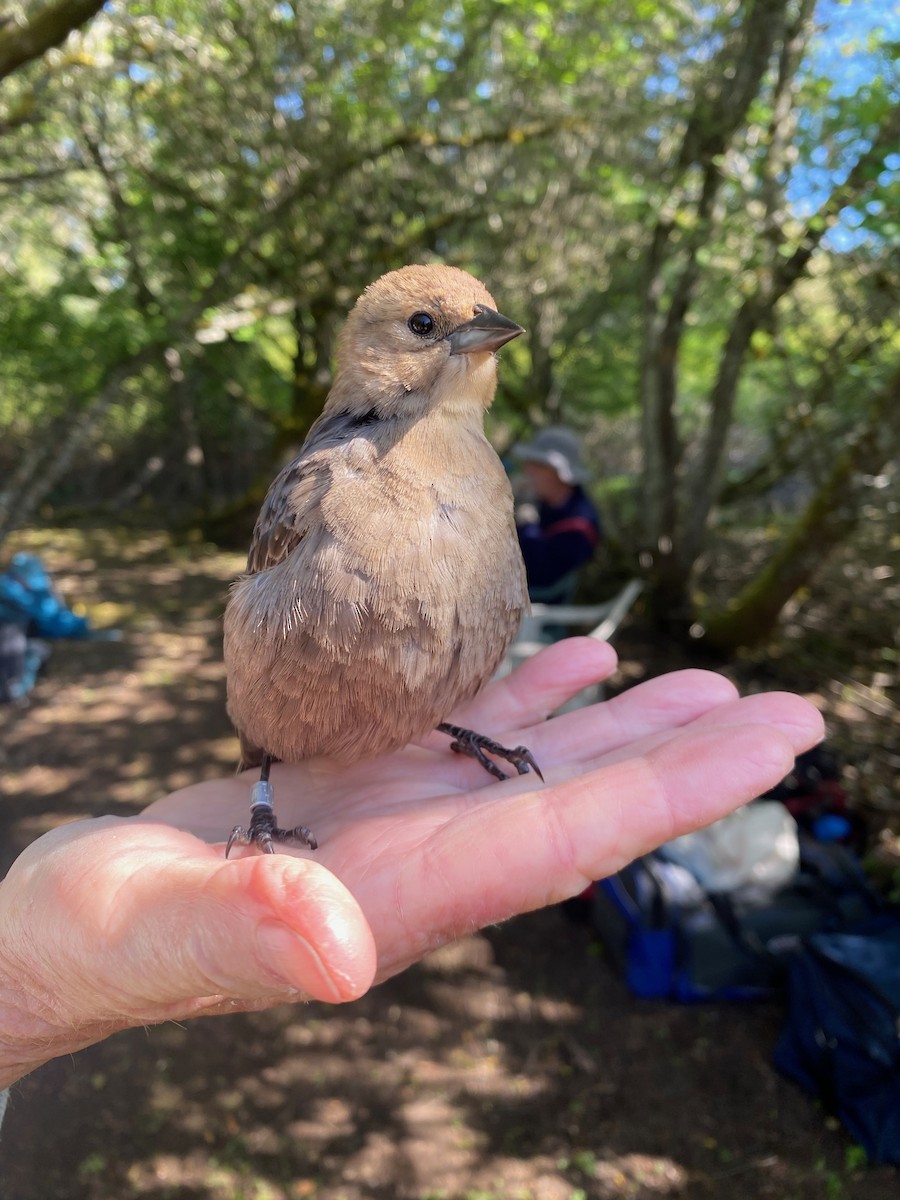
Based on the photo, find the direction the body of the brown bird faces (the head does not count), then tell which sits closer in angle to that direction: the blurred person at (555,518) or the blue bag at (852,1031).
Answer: the blue bag

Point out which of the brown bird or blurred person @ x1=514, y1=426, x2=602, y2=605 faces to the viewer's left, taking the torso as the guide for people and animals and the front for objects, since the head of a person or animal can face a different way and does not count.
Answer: the blurred person

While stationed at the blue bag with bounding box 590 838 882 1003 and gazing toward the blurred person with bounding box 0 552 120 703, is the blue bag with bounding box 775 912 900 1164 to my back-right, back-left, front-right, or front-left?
back-left

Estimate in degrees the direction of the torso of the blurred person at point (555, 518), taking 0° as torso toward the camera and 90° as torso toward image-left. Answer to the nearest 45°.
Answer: approximately 90°

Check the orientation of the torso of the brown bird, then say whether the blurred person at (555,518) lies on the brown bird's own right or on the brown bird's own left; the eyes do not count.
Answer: on the brown bird's own left

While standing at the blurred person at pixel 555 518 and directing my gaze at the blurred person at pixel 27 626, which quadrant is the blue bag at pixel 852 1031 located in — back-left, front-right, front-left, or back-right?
back-left

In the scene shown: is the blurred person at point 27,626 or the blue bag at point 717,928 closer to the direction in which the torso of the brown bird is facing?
the blue bag

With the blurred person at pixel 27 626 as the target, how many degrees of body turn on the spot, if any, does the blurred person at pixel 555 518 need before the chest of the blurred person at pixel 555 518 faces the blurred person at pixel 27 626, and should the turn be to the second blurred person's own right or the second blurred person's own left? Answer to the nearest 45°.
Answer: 0° — they already face them

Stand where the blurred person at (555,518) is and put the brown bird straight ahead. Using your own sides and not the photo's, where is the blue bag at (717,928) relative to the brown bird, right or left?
left

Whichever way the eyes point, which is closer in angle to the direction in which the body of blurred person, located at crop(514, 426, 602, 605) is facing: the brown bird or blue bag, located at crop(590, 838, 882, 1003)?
the brown bird

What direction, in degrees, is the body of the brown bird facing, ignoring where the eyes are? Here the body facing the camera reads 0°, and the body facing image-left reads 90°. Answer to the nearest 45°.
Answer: approximately 315°

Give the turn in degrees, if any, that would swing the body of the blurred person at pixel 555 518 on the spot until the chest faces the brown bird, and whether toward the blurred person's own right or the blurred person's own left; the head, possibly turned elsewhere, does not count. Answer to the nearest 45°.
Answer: approximately 90° to the blurred person's own left
